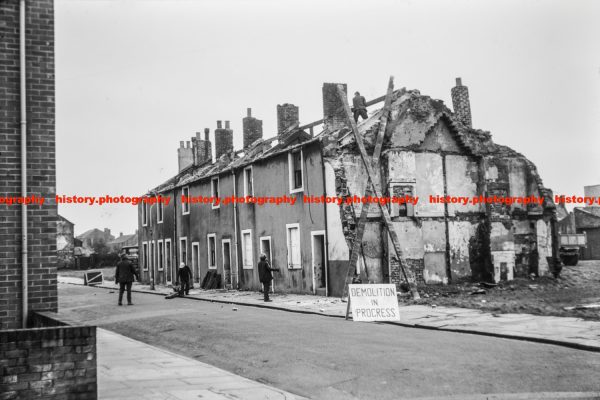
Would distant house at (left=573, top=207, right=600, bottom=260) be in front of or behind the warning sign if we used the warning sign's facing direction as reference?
behind

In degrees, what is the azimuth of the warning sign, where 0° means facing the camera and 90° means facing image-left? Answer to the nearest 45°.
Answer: approximately 0°

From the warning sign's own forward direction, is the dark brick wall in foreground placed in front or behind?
in front

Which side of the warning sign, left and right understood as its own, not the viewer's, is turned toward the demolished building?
back

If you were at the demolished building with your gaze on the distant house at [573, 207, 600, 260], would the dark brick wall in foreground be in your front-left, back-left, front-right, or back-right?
back-right

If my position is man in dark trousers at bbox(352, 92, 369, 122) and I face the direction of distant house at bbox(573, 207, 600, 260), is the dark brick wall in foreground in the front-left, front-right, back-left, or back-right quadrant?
back-right

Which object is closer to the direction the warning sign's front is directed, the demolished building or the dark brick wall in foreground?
the dark brick wall in foreground

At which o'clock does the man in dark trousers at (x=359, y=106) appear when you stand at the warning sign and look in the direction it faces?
The man in dark trousers is roughly at 6 o'clock from the warning sign.
